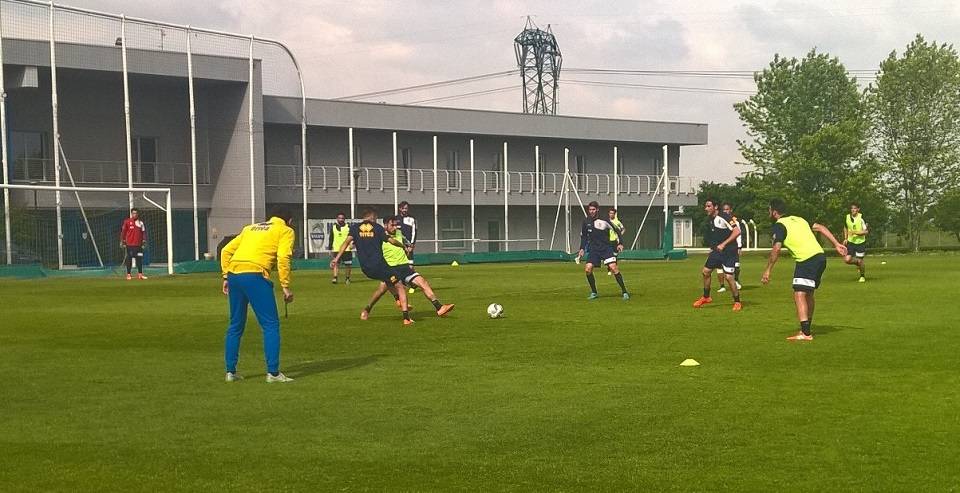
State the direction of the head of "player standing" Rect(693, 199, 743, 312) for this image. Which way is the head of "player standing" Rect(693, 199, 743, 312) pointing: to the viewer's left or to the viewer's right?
to the viewer's left

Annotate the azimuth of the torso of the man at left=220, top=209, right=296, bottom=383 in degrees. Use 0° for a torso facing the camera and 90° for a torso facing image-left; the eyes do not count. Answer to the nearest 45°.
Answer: approximately 225°

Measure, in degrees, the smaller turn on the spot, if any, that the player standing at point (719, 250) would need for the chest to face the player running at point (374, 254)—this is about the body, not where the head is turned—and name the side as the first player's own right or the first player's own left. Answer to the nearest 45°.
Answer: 0° — they already face them

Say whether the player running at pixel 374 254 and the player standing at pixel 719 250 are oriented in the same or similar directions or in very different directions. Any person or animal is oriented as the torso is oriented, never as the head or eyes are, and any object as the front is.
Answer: very different directions

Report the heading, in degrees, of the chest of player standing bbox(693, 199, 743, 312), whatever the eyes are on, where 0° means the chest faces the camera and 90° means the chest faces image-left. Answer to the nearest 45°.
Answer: approximately 45°

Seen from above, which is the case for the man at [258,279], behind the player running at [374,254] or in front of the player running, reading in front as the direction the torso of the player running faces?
behind
